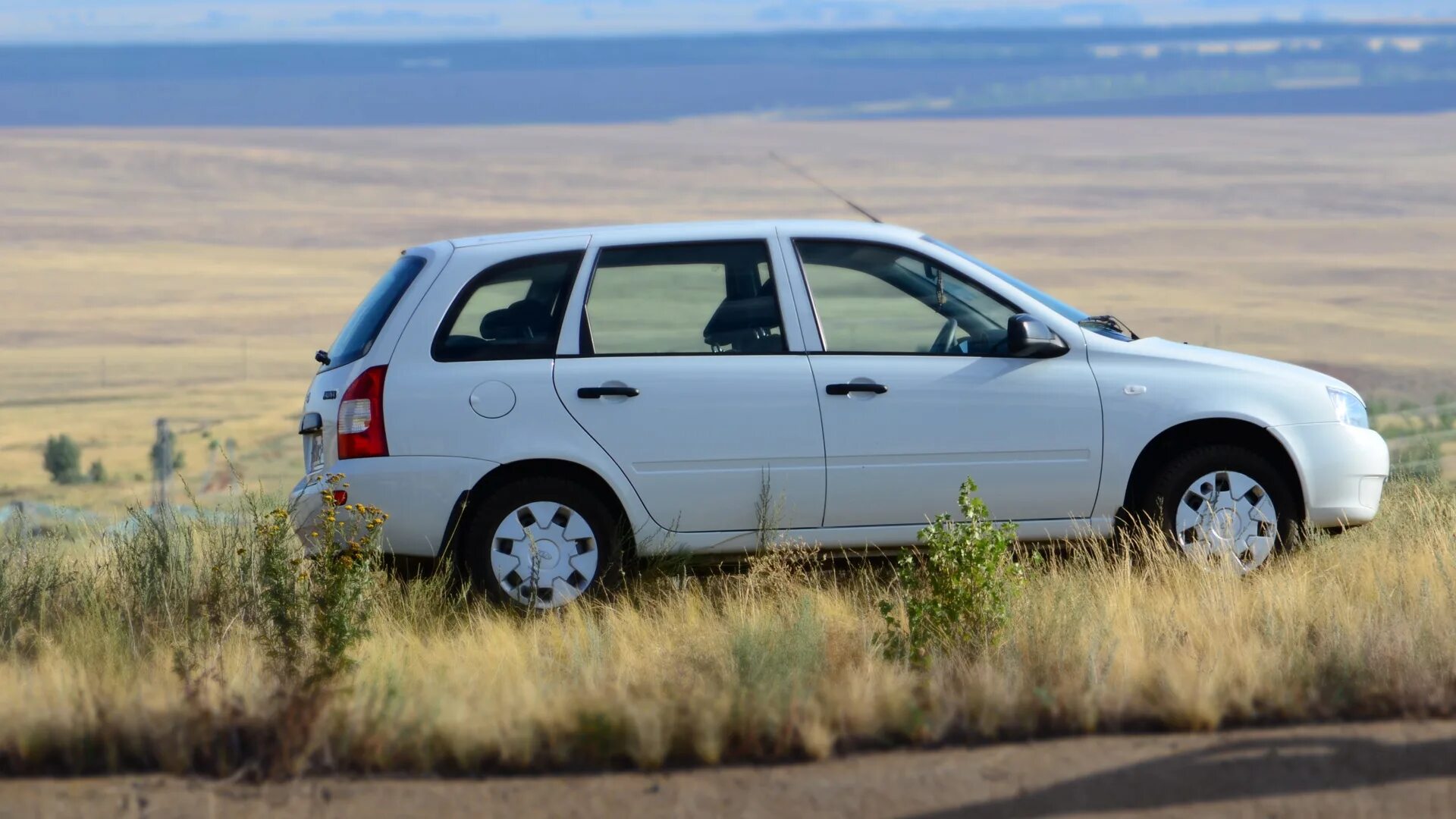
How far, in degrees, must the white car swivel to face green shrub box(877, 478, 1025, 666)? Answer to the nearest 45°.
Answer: approximately 45° to its right

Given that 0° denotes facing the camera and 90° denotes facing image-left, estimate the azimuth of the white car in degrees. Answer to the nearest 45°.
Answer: approximately 270°
